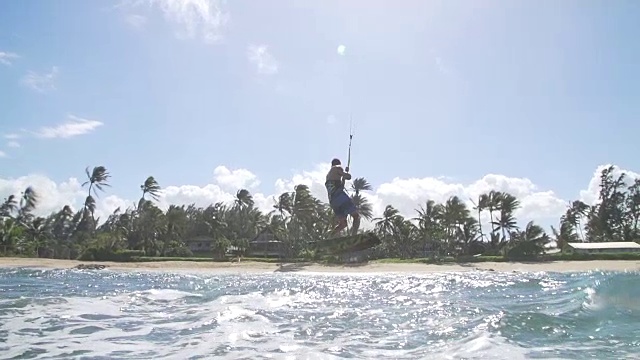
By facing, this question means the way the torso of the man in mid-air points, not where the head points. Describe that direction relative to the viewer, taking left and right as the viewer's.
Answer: facing away from the viewer and to the right of the viewer
